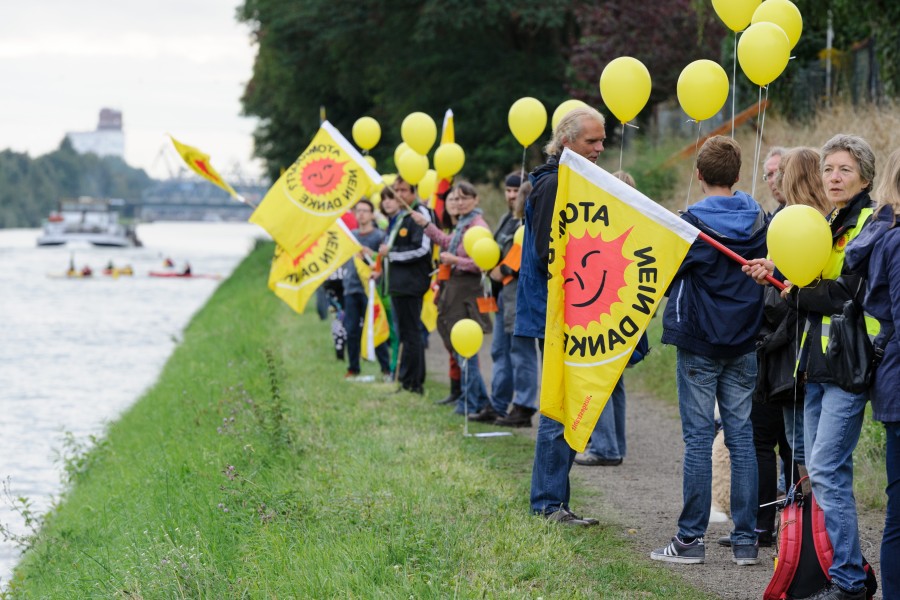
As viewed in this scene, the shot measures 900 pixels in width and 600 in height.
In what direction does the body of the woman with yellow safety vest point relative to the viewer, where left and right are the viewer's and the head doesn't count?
facing the viewer and to the left of the viewer

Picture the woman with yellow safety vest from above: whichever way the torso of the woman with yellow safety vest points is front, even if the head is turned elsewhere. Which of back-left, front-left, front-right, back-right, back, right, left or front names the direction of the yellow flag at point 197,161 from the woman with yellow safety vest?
right

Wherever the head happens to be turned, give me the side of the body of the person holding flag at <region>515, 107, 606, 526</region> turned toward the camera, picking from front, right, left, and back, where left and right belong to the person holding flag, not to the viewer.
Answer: right

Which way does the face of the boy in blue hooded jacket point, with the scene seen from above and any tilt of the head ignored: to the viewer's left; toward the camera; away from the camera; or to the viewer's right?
away from the camera

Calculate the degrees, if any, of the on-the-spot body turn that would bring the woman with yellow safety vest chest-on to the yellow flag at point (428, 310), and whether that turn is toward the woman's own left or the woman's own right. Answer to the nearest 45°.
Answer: approximately 90° to the woman's own right

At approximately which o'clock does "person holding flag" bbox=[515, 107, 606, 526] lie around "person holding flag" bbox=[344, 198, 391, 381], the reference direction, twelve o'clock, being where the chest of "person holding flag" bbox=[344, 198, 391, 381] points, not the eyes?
"person holding flag" bbox=[515, 107, 606, 526] is roughly at 12 o'clock from "person holding flag" bbox=[344, 198, 391, 381].

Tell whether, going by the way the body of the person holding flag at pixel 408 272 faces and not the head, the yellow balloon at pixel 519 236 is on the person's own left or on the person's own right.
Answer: on the person's own left

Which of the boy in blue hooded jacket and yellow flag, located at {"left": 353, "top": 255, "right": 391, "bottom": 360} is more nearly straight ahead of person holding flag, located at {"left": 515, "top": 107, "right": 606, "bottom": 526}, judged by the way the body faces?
the boy in blue hooded jacket

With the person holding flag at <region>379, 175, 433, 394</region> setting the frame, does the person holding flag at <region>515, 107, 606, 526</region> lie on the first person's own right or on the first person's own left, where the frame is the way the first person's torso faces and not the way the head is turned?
on the first person's own left

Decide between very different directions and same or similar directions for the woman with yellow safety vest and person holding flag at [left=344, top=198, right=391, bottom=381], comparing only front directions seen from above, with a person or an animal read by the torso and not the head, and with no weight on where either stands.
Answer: same or similar directions
